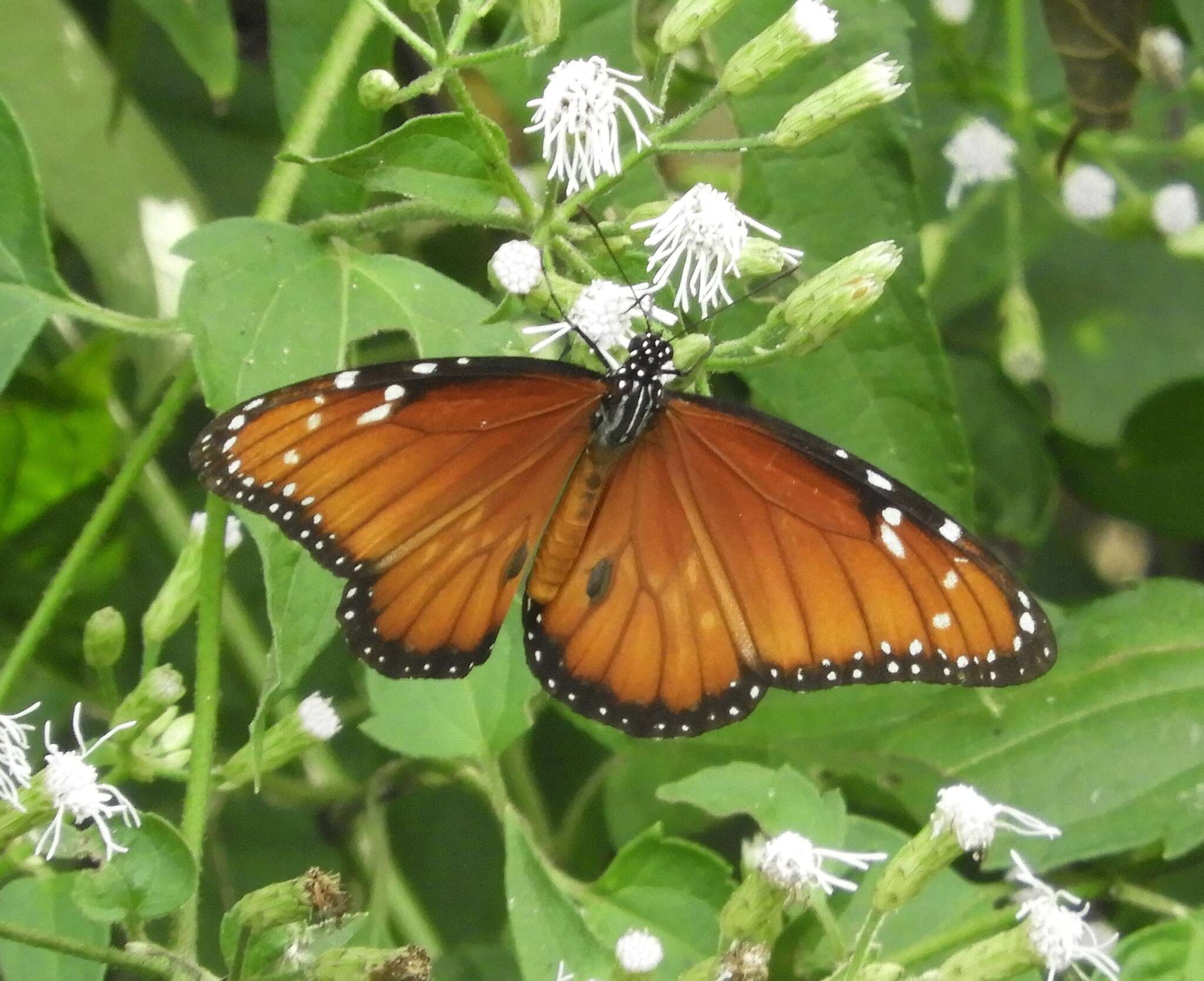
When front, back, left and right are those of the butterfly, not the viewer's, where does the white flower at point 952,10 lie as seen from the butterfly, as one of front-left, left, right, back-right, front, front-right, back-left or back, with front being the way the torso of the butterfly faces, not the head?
front-right

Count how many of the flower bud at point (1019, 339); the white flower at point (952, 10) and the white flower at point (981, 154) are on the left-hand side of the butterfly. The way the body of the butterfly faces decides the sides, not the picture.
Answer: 0

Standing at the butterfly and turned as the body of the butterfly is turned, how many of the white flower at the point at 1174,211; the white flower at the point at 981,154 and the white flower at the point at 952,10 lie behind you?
0

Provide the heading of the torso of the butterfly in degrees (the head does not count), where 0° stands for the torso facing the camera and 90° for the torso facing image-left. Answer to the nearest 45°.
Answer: approximately 180°

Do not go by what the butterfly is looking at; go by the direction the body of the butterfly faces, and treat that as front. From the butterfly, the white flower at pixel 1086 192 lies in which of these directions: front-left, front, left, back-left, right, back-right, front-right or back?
front-right

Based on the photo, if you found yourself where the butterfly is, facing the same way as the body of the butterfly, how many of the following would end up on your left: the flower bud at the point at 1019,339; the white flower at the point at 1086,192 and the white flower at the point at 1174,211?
0

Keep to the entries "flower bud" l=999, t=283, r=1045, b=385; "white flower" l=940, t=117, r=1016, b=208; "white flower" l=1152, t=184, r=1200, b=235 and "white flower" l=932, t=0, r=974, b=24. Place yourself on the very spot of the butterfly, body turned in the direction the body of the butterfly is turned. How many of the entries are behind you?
0
